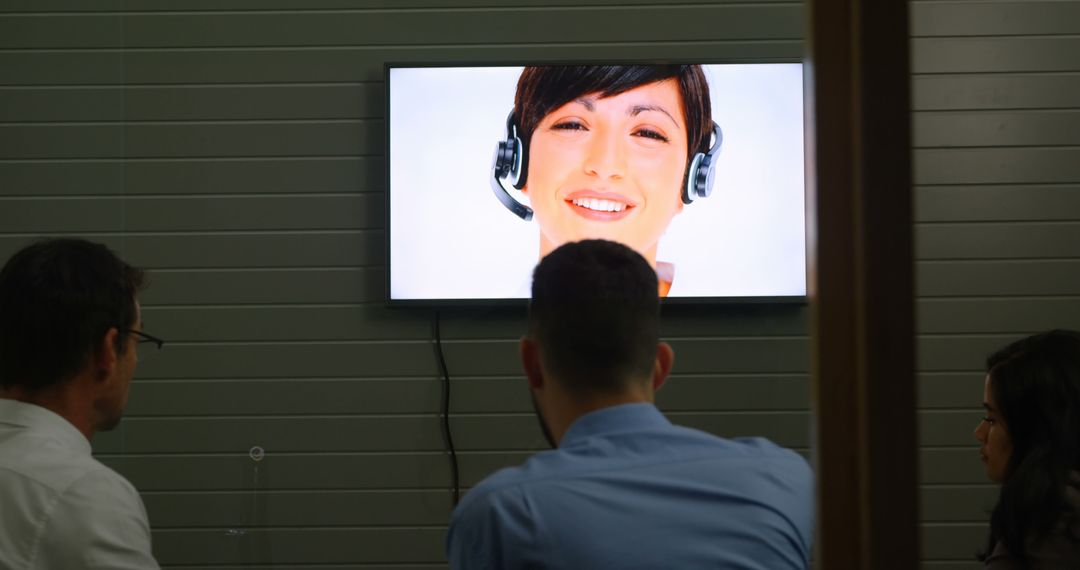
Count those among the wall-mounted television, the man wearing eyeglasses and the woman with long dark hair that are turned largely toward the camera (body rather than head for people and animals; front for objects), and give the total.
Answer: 1

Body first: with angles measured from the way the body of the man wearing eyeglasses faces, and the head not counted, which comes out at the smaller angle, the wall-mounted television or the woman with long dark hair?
the wall-mounted television

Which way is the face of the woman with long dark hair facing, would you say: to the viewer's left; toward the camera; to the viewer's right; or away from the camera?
to the viewer's left

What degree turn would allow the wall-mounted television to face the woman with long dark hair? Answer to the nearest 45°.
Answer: approximately 45° to its left

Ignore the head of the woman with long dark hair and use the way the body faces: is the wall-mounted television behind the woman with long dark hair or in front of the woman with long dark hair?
in front

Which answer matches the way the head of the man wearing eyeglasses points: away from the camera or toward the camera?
away from the camera

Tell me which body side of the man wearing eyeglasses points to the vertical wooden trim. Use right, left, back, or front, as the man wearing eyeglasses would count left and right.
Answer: right

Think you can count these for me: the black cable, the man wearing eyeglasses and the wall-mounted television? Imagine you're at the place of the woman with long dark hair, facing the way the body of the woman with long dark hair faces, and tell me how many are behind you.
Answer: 0

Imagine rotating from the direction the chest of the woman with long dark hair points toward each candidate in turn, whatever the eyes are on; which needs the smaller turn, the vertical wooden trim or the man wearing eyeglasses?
the man wearing eyeglasses

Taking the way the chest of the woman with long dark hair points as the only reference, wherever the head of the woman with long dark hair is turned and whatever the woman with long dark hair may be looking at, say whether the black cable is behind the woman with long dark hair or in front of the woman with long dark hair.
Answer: in front

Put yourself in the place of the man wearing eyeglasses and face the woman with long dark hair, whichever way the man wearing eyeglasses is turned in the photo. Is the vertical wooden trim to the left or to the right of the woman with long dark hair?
right

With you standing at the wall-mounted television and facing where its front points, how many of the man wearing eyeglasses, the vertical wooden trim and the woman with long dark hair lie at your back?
0

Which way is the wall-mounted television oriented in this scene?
toward the camera

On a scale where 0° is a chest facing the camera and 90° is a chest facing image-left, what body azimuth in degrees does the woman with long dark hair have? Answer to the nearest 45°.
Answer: approximately 90°

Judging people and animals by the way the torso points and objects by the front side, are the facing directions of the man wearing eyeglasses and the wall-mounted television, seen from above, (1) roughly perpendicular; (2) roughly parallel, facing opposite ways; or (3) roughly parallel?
roughly parallel, facing opposite ways
